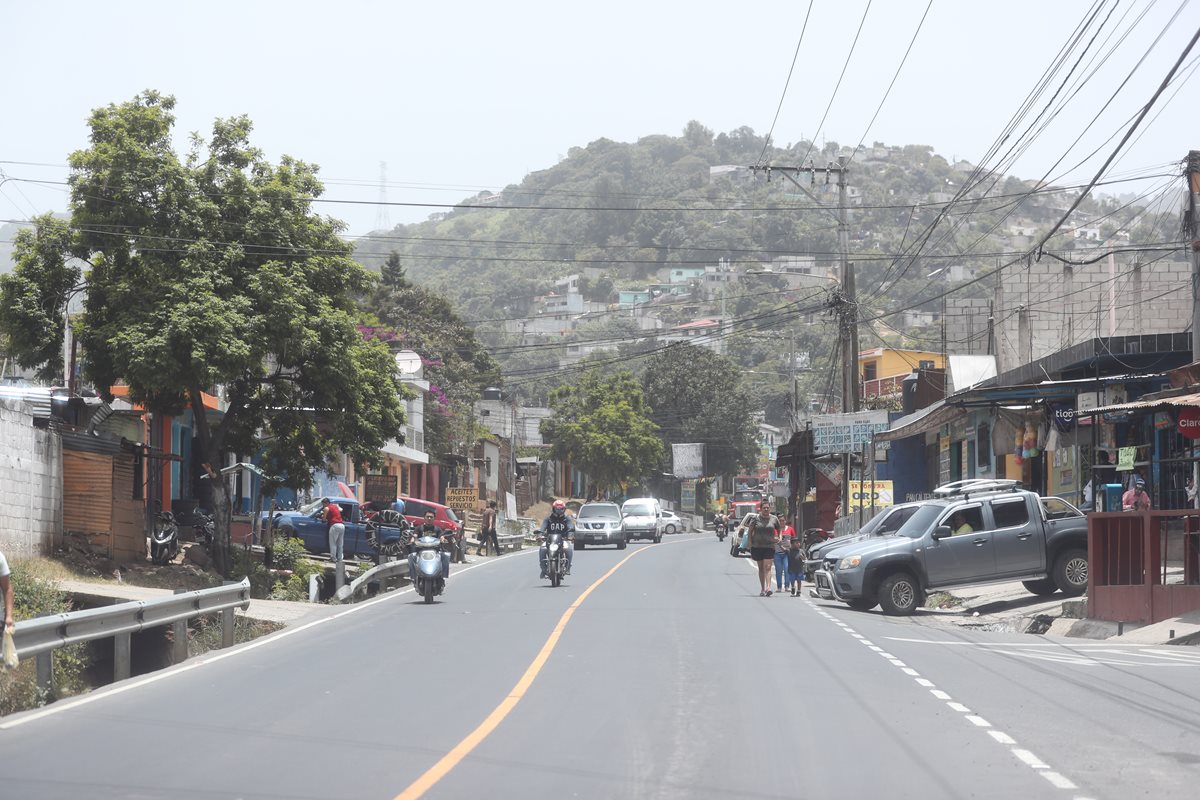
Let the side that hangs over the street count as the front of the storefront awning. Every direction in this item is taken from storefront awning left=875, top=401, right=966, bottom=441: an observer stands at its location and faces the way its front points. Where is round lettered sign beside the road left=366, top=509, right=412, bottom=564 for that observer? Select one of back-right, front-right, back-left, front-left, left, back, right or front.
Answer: front-right

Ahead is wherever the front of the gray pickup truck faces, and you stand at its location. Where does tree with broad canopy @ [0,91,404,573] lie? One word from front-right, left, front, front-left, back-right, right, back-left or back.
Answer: front-right

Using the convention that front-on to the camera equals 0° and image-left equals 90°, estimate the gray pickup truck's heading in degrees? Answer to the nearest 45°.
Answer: approximately 45°

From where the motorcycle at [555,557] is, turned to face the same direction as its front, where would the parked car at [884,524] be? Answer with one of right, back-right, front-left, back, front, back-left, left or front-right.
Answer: left

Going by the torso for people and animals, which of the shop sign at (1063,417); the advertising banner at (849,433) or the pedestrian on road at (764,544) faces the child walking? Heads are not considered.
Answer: the advertising banner

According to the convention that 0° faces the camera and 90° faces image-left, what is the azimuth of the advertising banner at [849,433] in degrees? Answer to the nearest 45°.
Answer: approximately 0°

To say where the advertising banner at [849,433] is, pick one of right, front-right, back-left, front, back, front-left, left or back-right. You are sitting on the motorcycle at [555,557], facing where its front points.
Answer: back-left

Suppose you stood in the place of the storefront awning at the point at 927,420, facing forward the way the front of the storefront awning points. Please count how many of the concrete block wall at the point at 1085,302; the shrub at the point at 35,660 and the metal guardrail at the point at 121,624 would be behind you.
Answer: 1

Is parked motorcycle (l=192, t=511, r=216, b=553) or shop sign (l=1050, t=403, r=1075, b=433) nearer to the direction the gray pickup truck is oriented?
the parked motorcycle

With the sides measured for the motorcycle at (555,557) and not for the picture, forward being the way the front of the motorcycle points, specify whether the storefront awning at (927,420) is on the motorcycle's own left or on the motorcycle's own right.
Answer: on the motorcycle's own left
